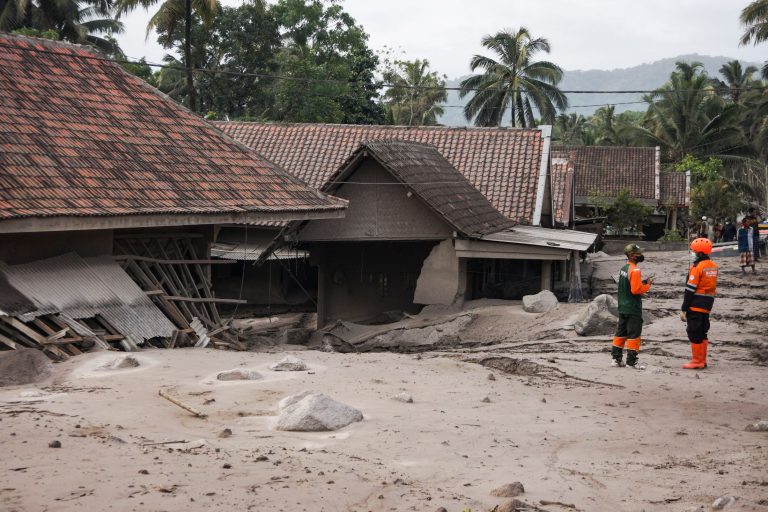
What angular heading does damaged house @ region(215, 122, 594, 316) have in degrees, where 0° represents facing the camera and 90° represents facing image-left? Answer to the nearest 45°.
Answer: approximately 0°

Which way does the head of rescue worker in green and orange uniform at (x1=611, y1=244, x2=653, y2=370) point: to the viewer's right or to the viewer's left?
to the viewer's right

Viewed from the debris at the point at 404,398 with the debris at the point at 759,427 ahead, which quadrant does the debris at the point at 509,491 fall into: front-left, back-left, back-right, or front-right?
front-right

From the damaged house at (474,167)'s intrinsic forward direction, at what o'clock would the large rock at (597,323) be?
The large rock is roughly at 12 o'clock from the damaged house.

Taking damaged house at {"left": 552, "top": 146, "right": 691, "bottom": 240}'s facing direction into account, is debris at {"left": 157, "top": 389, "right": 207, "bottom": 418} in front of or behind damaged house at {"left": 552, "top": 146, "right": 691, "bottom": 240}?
in front

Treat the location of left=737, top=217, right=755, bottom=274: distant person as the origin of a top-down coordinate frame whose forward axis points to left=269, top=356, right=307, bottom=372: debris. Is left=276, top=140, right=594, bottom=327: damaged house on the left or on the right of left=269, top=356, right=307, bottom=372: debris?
right

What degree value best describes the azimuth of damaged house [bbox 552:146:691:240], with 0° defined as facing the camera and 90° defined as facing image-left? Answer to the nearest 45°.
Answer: approximately 0°

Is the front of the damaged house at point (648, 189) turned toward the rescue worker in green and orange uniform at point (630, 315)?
yes

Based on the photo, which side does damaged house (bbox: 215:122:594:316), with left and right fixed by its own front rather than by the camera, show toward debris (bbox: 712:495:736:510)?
front

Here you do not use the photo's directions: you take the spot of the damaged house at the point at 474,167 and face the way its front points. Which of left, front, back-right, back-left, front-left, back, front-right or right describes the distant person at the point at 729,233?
back-left

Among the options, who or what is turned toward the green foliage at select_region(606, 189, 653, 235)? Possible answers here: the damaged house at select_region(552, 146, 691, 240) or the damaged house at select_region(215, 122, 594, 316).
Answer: the damaged house at select_region(552, 146, 691, 240)

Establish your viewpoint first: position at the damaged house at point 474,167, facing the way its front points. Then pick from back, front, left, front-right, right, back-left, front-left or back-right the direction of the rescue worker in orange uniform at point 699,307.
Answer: front

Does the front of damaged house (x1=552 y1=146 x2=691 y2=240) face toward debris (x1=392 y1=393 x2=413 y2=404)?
yes

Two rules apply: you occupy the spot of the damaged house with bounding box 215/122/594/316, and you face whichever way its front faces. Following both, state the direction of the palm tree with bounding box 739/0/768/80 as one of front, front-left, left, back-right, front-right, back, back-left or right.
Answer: back-left

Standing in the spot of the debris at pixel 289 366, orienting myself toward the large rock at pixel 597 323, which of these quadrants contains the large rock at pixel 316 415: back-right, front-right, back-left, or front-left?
back-right

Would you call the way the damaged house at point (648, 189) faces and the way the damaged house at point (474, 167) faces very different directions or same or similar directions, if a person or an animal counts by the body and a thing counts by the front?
same or similar directions

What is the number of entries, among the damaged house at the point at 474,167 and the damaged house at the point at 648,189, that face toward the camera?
2

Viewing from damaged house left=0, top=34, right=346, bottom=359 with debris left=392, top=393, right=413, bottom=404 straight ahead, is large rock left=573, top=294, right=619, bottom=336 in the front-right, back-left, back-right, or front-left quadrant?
front-left

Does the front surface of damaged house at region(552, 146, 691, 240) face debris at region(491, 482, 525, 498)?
yes
